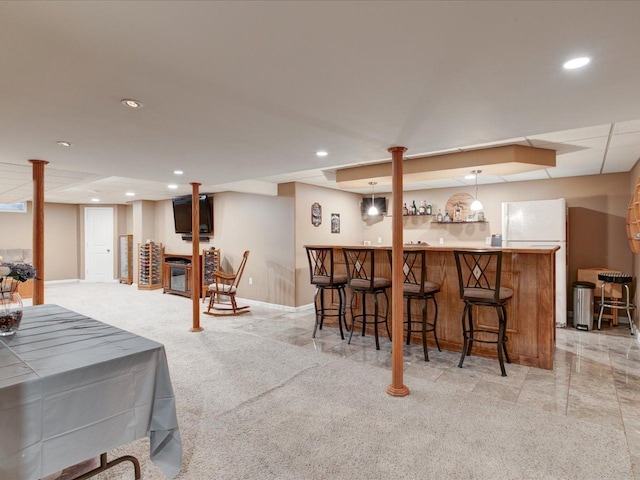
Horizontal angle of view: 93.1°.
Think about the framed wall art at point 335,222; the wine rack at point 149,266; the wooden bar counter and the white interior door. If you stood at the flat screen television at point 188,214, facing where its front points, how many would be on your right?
2

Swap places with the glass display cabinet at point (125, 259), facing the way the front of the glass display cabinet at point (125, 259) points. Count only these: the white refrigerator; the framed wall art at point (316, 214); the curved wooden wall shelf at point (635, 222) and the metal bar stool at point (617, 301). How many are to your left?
4

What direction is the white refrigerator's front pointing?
toward the camera

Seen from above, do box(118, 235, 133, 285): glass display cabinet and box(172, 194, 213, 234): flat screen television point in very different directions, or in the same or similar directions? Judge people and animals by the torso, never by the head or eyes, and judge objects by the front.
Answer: same or similar directions

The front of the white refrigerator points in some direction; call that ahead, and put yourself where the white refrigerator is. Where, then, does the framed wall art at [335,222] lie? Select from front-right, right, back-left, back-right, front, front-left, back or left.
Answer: right

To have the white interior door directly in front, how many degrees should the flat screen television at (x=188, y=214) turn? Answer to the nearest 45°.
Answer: approximately 90° to its right

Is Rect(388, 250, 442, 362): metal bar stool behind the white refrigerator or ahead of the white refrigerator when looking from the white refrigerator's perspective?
ahead

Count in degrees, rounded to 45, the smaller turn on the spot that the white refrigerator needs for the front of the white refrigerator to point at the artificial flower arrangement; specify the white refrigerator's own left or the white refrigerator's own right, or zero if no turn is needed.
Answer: approximately 45° to the white refrigerator's own right

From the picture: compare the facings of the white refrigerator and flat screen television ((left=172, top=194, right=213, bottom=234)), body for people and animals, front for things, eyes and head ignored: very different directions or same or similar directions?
same or similar directions

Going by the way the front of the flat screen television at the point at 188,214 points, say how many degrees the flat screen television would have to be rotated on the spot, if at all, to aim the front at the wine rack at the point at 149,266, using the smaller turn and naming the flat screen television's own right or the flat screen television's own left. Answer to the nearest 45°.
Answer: approximately 90° to the flat screen television's own right

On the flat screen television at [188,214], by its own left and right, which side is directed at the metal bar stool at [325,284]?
left

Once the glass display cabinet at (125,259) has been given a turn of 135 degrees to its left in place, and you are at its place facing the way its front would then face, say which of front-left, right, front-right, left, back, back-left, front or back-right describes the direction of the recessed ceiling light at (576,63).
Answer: right
